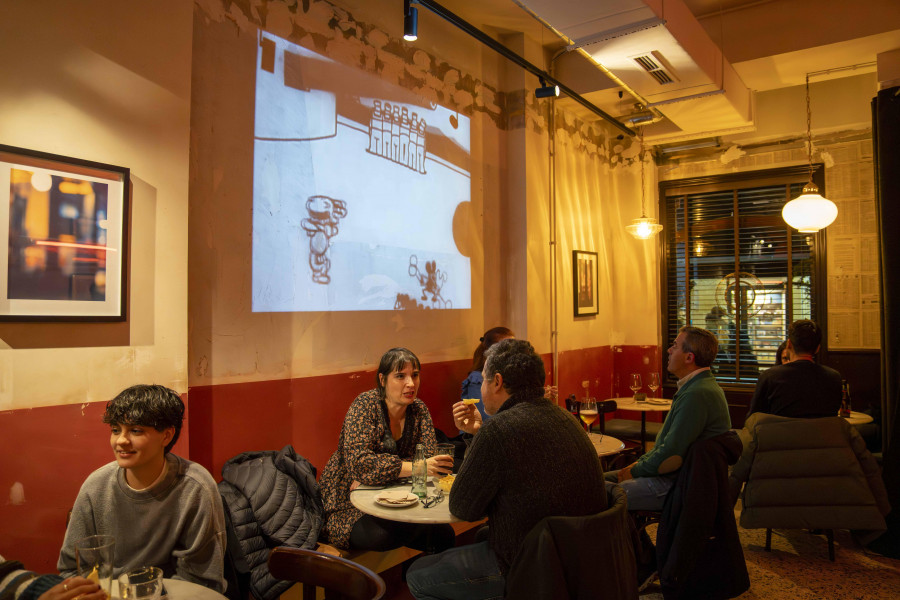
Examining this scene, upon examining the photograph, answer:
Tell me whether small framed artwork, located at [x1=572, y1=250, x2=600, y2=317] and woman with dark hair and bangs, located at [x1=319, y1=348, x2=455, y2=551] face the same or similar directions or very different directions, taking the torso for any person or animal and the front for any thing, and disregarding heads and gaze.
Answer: same or similar directions

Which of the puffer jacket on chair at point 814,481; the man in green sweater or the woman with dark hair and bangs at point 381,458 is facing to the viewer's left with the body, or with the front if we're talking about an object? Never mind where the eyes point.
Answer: the man in green sweater

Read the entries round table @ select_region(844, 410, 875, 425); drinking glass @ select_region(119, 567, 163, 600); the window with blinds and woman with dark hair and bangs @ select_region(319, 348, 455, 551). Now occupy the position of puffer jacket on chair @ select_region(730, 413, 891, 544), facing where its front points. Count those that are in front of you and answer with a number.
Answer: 2

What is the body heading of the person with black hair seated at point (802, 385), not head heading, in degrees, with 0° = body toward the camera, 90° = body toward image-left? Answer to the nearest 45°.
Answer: approximately 180°

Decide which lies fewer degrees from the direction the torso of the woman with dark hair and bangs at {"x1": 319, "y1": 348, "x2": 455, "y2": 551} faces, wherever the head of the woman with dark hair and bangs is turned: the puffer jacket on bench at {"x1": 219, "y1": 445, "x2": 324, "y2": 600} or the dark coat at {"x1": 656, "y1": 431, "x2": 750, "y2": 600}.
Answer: the dark coat

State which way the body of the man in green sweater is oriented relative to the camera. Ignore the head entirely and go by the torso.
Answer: to the viewer's left

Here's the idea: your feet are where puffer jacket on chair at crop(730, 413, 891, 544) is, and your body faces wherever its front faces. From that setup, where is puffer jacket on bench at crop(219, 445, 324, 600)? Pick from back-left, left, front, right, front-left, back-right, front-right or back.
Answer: back-left

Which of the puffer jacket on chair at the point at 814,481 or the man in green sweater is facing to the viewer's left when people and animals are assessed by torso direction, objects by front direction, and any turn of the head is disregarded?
the man in green sweater

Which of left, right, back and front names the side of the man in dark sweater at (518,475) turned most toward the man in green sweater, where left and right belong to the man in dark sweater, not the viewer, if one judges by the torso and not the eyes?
right

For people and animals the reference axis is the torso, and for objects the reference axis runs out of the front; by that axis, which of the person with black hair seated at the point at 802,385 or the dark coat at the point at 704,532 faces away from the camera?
the person with black hair seated

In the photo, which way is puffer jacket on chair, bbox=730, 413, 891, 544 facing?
away from the camera

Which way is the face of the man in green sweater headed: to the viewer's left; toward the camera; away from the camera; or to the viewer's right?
to the viewer's left

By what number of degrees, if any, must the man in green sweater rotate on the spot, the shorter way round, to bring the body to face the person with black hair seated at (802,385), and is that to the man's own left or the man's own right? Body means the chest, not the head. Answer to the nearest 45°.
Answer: approximately 135° to the man's own right

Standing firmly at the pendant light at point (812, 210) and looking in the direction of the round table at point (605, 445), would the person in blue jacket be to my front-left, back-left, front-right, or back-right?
front-right

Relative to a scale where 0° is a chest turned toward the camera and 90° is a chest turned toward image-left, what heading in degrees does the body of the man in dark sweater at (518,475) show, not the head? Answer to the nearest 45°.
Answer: approximately 135°

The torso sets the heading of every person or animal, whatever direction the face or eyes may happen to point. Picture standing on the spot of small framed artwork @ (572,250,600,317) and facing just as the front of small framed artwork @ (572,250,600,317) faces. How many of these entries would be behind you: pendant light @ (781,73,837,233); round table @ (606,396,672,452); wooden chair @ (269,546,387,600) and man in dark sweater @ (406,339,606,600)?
0

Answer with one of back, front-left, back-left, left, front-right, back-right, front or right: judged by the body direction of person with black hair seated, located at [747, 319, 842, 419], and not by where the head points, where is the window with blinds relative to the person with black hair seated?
front

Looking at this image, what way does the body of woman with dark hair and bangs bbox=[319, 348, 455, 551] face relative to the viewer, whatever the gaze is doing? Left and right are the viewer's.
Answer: facing the viewer and to the right of the viewer
